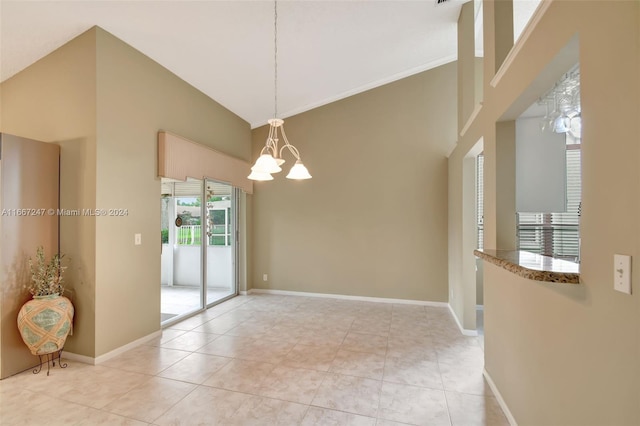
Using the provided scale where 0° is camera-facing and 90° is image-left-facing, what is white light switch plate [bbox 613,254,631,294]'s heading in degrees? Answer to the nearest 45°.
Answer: approximately 45°

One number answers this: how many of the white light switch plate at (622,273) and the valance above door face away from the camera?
0

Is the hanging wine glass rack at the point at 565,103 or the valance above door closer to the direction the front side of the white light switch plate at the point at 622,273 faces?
the valance above door

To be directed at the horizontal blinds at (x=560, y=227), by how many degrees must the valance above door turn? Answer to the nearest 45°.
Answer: approximately 45° to its left

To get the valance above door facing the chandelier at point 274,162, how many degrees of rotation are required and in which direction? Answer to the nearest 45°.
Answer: approximately 45° to its right

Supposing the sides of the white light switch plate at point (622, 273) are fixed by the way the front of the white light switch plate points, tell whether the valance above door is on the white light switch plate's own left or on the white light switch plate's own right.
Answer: on the white light switch plate's own right

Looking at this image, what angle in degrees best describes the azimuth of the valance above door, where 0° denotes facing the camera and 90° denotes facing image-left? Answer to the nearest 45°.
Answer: approximately 315°

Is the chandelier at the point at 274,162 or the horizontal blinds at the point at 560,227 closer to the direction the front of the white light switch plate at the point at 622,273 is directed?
the chandelier

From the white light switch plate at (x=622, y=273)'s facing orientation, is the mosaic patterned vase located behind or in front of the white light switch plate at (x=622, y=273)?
in front

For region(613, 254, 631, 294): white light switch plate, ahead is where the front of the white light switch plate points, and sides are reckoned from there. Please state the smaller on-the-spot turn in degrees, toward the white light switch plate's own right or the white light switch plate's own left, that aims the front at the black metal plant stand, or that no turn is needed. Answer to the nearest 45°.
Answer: approximately 45° to the white light switch plate's own right

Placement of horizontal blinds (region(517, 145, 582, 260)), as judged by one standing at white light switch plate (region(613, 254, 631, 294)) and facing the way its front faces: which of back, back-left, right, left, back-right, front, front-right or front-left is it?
back-right

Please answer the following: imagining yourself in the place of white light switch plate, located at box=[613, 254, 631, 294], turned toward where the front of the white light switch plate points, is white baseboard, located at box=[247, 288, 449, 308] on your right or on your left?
on your right

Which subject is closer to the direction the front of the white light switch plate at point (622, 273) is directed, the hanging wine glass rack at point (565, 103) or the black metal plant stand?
the black metal plant stand

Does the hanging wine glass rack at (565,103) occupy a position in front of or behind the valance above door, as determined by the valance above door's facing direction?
in front
